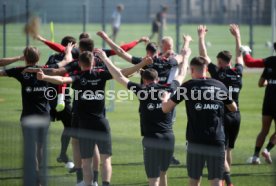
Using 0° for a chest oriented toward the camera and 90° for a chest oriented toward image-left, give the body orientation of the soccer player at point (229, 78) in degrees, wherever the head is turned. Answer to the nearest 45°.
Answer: approximately 180°

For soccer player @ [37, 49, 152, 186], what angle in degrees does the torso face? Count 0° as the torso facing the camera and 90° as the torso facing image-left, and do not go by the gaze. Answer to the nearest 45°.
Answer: approximately 180°

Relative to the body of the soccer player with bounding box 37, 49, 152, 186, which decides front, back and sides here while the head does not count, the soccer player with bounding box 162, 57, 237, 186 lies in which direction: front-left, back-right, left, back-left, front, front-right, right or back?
back-right

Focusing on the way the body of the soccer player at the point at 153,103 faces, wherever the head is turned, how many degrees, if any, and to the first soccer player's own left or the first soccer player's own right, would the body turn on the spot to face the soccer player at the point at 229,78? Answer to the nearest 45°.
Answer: approximately 45° to the first soccer player's own right

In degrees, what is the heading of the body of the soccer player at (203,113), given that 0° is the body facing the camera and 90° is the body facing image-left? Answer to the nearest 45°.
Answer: approximately 180°

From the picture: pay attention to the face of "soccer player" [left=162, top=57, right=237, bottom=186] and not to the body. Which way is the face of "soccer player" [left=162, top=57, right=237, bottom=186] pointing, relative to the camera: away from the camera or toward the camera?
away from the camera

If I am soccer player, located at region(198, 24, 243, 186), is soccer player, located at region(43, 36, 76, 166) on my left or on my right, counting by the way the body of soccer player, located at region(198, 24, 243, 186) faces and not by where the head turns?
on my left

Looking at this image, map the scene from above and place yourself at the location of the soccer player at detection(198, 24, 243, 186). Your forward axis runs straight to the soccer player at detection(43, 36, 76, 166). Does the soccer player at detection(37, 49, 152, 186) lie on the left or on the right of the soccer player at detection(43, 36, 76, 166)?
left

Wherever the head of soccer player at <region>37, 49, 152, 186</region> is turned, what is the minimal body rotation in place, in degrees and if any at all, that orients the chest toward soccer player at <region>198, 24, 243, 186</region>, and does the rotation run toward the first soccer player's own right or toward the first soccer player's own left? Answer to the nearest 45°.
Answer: approximately 90° to the first soccer player's own right

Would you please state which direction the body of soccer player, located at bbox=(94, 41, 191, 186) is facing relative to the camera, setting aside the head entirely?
away from the camera
